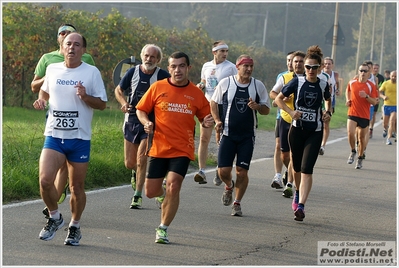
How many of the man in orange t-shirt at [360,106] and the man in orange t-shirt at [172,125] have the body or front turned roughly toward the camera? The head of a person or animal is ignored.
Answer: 2

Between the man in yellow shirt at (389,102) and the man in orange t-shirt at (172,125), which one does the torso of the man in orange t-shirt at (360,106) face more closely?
the man in orange t-shirt

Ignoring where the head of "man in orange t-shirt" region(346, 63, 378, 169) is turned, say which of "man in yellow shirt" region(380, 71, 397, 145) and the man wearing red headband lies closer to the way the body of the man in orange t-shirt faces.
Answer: the man wearing red headband

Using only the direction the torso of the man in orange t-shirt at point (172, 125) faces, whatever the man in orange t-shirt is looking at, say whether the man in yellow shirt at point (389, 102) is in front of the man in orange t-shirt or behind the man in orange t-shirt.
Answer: behind

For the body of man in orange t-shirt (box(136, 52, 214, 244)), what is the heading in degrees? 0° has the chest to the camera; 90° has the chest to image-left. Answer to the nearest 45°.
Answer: approximately 0°

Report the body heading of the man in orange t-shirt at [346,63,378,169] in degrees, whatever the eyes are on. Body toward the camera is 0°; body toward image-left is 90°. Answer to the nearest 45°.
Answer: approximately 0°
